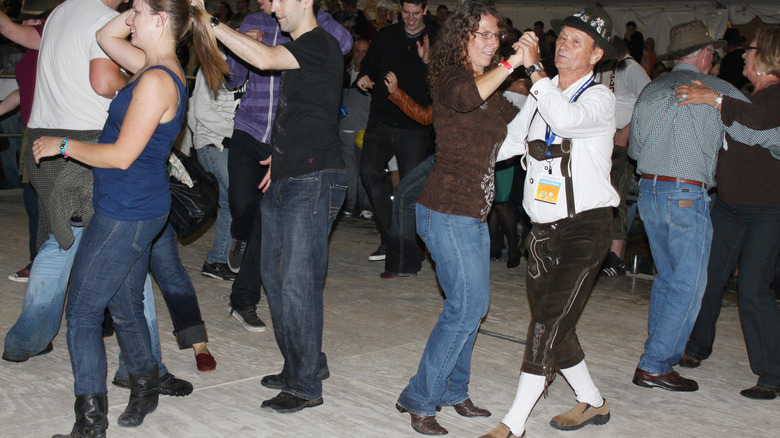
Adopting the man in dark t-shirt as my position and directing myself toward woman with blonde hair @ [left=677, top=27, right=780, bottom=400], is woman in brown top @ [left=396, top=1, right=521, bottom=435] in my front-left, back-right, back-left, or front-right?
front-right

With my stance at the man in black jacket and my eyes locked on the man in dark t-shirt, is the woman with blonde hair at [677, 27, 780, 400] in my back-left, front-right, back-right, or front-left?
front-left

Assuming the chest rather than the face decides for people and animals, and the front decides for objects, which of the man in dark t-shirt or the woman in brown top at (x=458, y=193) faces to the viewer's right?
the woman in brown top

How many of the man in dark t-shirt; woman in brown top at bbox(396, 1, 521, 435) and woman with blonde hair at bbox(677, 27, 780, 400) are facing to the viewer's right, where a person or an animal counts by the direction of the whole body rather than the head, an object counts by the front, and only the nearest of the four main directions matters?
1

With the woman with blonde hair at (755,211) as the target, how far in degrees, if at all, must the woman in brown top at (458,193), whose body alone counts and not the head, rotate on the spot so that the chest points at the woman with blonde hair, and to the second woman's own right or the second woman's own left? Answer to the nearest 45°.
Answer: approximately 45° to the second woman's own left

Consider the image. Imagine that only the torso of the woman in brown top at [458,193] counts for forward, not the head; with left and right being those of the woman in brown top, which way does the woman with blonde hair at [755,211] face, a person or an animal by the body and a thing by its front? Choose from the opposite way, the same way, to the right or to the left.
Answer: the opposite way

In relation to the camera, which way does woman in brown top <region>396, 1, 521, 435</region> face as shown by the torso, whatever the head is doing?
to the viewer's right

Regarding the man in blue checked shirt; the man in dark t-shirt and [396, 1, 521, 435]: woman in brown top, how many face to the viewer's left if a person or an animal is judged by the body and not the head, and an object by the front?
1

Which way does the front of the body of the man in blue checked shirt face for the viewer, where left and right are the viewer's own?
facing away from the viewer and to the right of the viewer

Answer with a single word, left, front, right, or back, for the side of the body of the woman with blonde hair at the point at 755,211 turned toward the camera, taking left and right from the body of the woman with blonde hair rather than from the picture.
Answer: left

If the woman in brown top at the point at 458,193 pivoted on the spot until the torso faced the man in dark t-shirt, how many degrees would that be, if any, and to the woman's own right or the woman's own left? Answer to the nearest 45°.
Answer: approximately 180°

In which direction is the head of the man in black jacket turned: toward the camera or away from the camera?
toward the camera

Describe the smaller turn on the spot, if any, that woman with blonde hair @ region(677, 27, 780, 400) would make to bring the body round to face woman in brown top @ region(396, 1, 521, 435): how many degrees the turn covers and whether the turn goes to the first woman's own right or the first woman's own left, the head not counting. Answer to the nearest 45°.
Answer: approximately 45° to the first woman's own left

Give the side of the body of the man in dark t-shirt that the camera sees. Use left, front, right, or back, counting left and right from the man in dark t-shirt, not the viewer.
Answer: left

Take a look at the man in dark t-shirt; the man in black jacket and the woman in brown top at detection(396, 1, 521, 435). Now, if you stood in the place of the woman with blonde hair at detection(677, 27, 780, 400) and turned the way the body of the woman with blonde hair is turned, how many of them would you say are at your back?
0

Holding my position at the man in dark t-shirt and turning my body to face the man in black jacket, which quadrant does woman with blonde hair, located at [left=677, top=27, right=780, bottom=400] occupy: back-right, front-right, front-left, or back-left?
front-right

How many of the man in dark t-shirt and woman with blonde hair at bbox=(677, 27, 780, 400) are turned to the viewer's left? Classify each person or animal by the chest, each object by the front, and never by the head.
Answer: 2

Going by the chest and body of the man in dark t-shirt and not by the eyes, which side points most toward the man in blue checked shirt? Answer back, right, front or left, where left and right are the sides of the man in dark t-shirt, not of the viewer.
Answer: back
